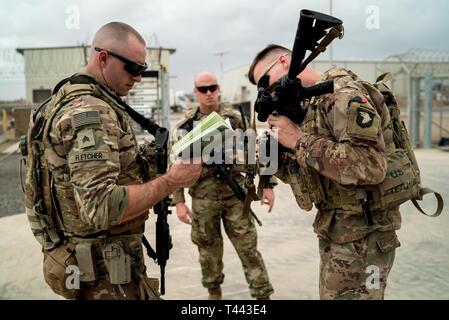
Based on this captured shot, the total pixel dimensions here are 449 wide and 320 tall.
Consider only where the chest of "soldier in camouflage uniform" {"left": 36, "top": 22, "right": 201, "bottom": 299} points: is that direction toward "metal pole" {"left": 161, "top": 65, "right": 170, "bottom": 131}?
no

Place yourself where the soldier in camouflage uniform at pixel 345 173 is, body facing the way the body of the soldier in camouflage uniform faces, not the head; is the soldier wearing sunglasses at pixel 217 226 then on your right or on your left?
on your right

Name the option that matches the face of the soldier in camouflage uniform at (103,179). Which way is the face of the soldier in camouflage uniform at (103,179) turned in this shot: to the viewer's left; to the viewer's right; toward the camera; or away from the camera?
to the viewer's right

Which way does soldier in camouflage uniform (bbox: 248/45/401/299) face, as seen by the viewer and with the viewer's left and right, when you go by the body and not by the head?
facing to the left of the viewer

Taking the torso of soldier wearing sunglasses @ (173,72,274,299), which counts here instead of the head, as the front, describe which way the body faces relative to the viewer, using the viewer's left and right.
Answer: facing the viewer

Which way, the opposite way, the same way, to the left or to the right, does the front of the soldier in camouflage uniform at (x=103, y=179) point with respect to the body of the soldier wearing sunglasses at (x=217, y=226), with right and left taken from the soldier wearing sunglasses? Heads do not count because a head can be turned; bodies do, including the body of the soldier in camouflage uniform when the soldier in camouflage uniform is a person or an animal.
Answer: to the left

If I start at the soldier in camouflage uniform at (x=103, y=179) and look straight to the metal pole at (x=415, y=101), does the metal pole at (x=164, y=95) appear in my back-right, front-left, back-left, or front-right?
front-left

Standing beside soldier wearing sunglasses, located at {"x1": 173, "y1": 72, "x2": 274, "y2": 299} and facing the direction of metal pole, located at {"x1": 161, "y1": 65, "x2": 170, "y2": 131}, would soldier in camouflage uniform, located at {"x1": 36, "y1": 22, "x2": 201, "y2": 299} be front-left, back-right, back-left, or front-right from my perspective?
back-left

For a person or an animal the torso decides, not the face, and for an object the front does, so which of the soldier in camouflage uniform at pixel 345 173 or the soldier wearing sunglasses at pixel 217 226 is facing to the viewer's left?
the soldier in camouflage uniform

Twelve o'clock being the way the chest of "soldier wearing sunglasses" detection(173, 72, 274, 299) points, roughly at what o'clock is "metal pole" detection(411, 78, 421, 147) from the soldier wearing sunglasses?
The metal pole is roughly at 7 o'clock from the soldier wearing sunglasses.

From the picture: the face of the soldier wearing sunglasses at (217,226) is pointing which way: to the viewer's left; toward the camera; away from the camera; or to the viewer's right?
toward the camera

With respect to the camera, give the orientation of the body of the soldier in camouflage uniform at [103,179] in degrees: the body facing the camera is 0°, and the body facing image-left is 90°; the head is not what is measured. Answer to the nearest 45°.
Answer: approximately 270°

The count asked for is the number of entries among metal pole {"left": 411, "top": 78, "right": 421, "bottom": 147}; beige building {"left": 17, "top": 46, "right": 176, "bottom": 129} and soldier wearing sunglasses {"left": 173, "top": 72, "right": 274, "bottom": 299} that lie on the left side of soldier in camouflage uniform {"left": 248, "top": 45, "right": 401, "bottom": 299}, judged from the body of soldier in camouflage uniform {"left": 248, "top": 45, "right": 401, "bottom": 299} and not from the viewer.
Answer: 0

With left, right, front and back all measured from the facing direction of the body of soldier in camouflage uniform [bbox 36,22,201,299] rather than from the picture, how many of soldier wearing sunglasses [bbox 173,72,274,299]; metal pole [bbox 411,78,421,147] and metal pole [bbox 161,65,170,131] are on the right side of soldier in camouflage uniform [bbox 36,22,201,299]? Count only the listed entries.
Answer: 0

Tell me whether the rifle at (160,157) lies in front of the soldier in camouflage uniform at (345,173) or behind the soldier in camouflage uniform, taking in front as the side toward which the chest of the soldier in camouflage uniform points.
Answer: in front
